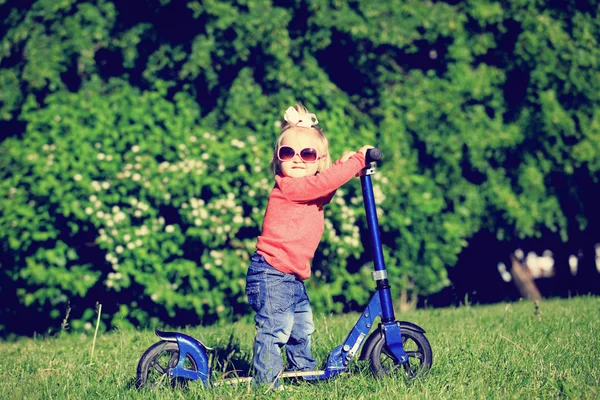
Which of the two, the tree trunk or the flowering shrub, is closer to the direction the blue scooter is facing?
the tree trunk

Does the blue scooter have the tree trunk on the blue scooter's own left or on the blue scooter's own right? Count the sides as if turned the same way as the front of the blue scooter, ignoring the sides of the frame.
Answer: on the blue scooter's own left

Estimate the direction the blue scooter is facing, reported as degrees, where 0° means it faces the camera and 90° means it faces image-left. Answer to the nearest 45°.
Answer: approximately 270°

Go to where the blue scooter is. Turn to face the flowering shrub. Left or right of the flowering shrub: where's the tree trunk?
right

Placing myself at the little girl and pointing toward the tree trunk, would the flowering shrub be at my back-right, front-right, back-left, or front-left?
front-left

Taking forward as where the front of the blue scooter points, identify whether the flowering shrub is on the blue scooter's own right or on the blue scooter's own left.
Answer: on the blue scooter's own left

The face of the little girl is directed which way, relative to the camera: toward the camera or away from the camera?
toward the camera
